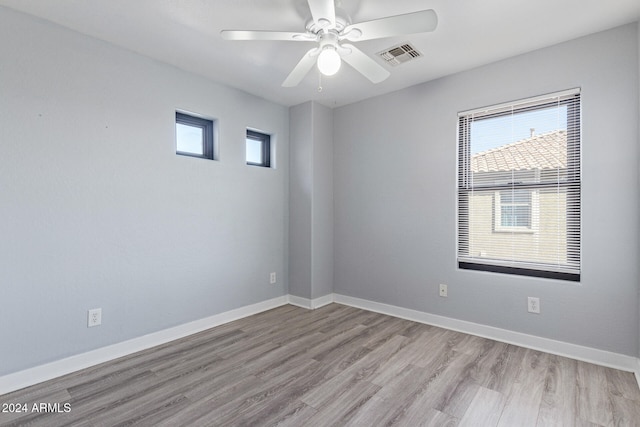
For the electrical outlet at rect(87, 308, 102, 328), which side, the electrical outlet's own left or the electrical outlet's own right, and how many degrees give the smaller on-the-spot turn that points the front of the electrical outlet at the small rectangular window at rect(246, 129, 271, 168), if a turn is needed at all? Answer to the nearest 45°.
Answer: approximately 45° to the electrical outlet's own left

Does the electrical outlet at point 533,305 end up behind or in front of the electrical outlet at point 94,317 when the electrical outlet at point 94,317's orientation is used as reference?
in front

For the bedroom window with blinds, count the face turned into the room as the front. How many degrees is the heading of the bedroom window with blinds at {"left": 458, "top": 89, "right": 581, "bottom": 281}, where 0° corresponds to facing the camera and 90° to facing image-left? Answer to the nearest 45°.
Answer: approximately 45°

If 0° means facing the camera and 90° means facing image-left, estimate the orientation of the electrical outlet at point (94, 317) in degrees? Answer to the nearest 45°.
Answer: approximately 315°
